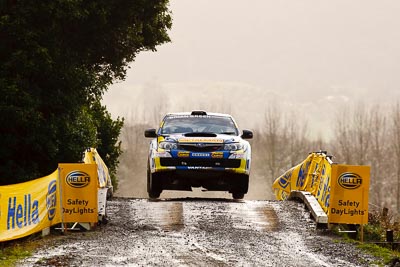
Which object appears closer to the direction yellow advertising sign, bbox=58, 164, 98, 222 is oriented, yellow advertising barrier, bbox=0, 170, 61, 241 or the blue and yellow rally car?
the yellow advertising barrier

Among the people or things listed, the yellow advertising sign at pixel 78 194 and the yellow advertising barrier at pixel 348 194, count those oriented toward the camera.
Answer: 2

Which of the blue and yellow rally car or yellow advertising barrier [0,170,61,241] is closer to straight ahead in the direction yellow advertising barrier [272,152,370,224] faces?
the yellow advertising barrier

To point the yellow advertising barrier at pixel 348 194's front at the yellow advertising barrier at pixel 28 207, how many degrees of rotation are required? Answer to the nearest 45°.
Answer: approximately 90° to its right

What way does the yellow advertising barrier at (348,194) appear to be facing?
toward the camera

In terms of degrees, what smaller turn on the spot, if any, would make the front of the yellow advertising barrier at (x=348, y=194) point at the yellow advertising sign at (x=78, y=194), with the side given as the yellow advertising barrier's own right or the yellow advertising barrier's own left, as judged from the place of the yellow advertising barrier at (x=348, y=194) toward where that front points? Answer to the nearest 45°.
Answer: approximately 90° to the yellow advertising barrier's own right

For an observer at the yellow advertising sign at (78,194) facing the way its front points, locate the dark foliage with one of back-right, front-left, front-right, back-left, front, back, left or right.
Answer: back

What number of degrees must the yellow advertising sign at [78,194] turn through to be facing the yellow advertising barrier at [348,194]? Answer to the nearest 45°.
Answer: approximately 90° to its left

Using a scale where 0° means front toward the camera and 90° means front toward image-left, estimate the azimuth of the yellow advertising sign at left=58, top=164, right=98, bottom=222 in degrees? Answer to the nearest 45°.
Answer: approximately 0°

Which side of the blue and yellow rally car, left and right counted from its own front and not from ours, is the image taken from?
front
